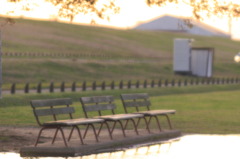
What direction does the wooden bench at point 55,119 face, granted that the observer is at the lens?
facing the viewer and to the right of the viewer
